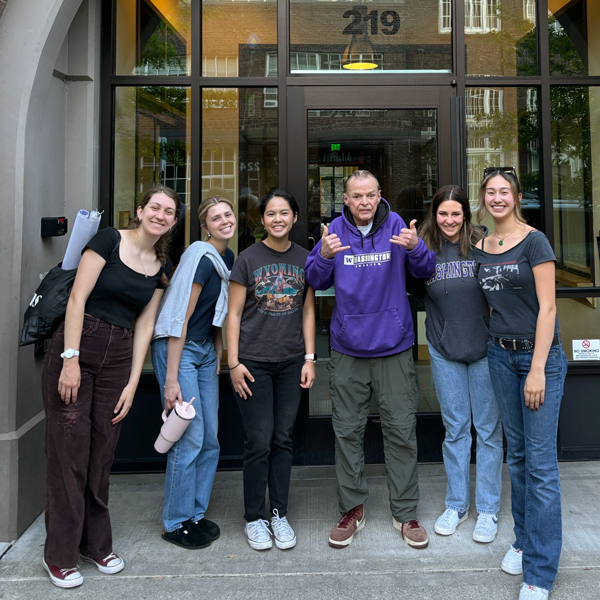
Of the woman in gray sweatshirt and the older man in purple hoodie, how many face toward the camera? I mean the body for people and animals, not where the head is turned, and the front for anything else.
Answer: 2

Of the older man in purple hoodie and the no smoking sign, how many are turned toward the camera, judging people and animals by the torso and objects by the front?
2

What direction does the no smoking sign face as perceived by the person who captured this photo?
facing the viewer

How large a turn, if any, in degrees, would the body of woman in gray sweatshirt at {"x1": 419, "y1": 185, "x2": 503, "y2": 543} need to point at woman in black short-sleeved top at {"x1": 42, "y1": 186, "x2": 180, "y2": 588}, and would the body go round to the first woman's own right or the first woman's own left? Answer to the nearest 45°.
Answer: approximately 45° to the first woman's own right

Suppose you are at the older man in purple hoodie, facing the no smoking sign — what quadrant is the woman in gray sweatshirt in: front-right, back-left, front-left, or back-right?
front-right

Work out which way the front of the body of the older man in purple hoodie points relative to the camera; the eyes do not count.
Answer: toward the camera

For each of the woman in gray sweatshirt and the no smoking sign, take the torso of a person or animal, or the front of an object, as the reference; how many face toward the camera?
2

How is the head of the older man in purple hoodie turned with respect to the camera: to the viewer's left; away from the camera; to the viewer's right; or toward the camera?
toward the camera

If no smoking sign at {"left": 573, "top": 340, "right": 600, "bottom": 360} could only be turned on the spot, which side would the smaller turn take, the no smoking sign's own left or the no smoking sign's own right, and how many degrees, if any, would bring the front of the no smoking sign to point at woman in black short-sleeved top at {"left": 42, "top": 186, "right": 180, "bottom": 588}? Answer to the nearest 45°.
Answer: approximately 45° to the no smoking sign's own right

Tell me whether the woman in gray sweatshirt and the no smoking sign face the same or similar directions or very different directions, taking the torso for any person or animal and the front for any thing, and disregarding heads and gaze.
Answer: same or similar directions

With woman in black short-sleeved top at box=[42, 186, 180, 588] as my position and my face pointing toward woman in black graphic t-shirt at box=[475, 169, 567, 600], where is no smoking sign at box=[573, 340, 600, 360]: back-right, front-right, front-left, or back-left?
front-left

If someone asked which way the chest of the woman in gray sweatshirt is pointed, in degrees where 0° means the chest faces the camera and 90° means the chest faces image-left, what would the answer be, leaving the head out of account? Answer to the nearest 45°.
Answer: approximately 0°

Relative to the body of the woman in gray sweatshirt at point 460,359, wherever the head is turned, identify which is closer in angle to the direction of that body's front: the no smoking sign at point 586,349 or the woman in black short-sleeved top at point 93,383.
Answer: the woman in black short-sleeved top

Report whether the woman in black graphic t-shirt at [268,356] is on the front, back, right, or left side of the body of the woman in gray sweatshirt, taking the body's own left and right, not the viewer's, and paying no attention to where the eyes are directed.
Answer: right
